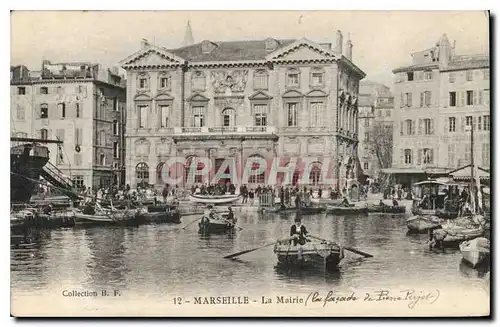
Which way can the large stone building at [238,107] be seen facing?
toward the camera

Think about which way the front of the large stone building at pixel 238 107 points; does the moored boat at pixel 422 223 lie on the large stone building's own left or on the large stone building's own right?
on the large stone building's own left
